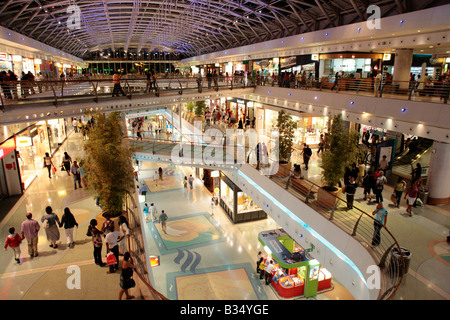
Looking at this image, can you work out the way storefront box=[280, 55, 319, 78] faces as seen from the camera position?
facing the viewer and to the left of the viewer

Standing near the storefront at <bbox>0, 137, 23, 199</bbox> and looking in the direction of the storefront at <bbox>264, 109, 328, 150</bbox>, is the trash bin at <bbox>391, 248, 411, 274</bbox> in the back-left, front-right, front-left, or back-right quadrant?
front-right

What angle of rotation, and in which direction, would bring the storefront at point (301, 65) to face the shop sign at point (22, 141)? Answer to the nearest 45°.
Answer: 0° — it already faces it

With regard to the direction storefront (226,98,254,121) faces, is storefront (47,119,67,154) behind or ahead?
ahead

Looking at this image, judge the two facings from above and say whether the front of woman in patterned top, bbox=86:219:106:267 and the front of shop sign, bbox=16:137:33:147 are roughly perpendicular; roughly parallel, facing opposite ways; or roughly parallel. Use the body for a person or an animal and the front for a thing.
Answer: roughly perpendicular

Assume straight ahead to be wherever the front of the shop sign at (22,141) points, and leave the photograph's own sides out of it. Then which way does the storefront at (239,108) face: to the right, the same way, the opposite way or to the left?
to the right

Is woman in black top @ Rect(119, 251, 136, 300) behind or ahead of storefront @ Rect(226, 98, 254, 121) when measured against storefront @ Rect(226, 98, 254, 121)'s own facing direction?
ahead
